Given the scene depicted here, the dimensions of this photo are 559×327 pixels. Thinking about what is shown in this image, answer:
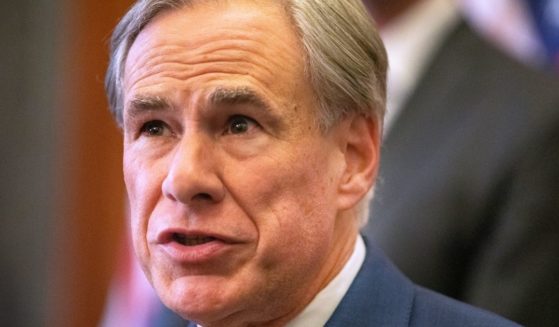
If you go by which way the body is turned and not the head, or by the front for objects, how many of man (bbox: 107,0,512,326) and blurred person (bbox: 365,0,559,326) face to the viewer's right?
0

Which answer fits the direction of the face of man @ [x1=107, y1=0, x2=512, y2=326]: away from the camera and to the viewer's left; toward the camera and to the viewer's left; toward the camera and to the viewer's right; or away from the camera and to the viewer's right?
toward the camera and to the viewer's left

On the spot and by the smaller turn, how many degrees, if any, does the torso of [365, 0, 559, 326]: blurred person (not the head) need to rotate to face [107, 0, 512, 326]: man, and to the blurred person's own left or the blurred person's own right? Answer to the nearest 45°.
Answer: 0° — they already face them

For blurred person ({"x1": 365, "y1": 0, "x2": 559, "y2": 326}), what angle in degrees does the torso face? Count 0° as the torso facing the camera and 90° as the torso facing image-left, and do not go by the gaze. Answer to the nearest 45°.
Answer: approximately 45°
